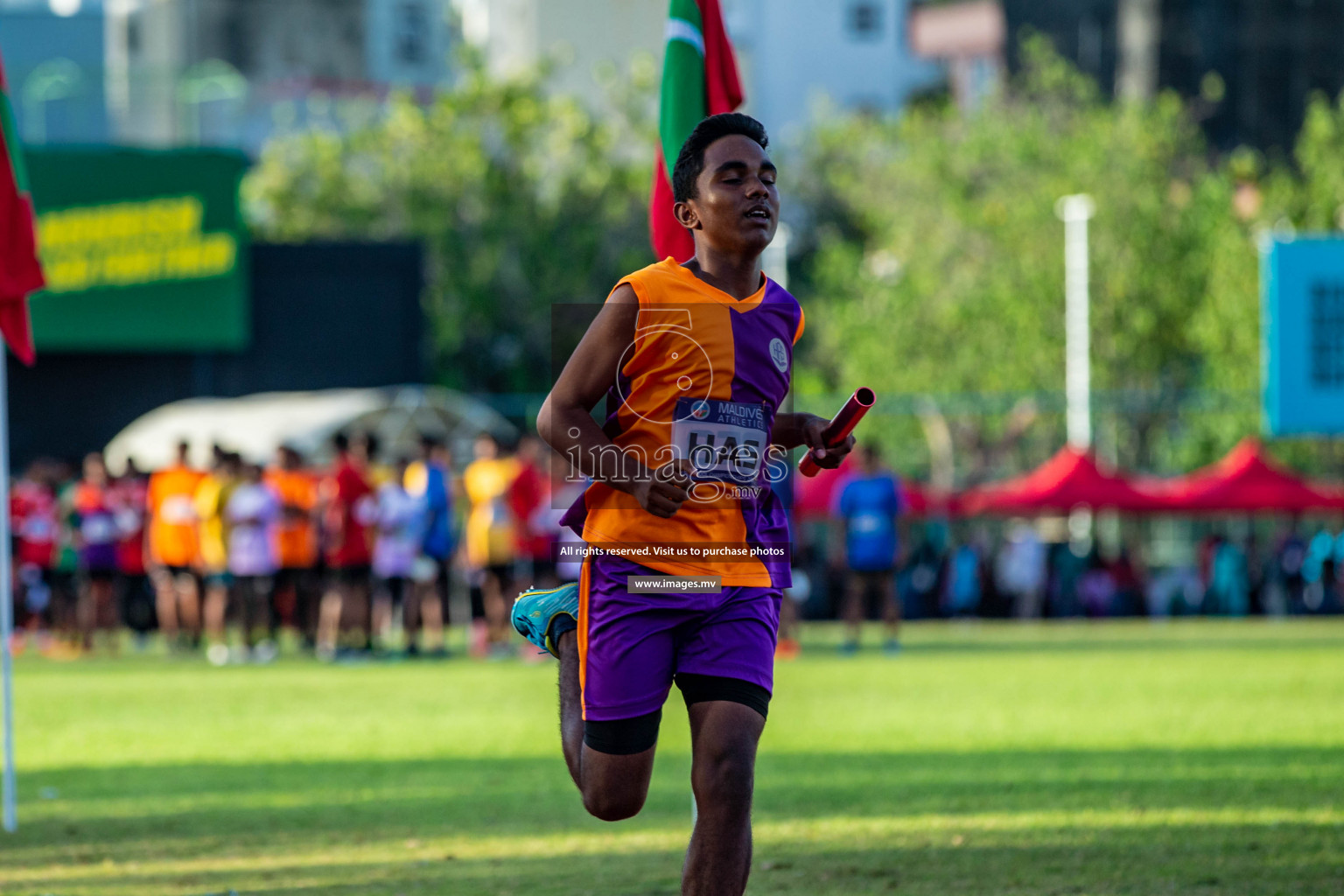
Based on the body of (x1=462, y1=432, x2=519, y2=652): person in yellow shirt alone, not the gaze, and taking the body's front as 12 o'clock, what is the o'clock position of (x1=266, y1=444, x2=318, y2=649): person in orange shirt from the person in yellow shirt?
The person in orange shirt is roughly at 4 o'clock from the person in yellow shirt.

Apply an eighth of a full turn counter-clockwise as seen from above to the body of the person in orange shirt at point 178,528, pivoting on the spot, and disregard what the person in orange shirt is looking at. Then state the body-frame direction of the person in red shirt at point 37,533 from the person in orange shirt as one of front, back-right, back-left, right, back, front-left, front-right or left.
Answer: back

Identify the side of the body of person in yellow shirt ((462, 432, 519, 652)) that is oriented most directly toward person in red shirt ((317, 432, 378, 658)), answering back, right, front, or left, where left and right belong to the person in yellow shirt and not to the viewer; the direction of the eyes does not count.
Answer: right

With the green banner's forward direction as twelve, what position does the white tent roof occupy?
The white tent roof is roughly at 11 o'clock from the green banner.

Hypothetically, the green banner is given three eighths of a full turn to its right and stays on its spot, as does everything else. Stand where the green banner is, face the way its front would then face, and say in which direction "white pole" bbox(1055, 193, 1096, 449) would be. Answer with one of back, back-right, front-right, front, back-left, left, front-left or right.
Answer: back-right

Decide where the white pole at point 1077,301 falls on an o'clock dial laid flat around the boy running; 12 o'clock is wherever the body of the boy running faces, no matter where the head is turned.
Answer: The white pole is roughly at 8 o'clock from the boy running.

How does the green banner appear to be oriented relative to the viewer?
toward the camera

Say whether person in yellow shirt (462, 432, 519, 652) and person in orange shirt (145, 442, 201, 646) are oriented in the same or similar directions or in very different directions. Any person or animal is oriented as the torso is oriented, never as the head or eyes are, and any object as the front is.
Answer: same or similar directions

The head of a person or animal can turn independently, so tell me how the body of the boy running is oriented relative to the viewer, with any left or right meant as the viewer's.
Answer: facing the viewer and to the right of the viewer

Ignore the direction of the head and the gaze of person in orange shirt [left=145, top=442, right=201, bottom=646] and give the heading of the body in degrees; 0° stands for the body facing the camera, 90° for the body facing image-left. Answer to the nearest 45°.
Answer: approximately 0°

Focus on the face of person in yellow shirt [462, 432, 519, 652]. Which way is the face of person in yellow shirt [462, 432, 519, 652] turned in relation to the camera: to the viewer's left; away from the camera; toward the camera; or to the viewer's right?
toward the camera

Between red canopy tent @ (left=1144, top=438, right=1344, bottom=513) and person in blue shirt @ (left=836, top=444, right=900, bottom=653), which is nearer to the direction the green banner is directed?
the person in blue shirt

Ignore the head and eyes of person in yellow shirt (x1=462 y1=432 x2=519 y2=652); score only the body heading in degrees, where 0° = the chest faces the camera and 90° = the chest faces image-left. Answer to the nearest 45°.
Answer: approximately 0°

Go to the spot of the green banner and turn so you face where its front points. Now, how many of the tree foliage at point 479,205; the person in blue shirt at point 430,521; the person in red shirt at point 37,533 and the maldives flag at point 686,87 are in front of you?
3

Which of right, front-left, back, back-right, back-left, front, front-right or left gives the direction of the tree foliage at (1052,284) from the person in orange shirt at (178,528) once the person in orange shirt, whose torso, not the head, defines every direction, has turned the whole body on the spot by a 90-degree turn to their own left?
front-left

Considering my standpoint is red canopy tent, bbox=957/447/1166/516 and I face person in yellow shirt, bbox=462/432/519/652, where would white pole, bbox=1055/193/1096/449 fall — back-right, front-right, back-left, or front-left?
back-right

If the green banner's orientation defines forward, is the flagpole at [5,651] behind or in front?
in front
